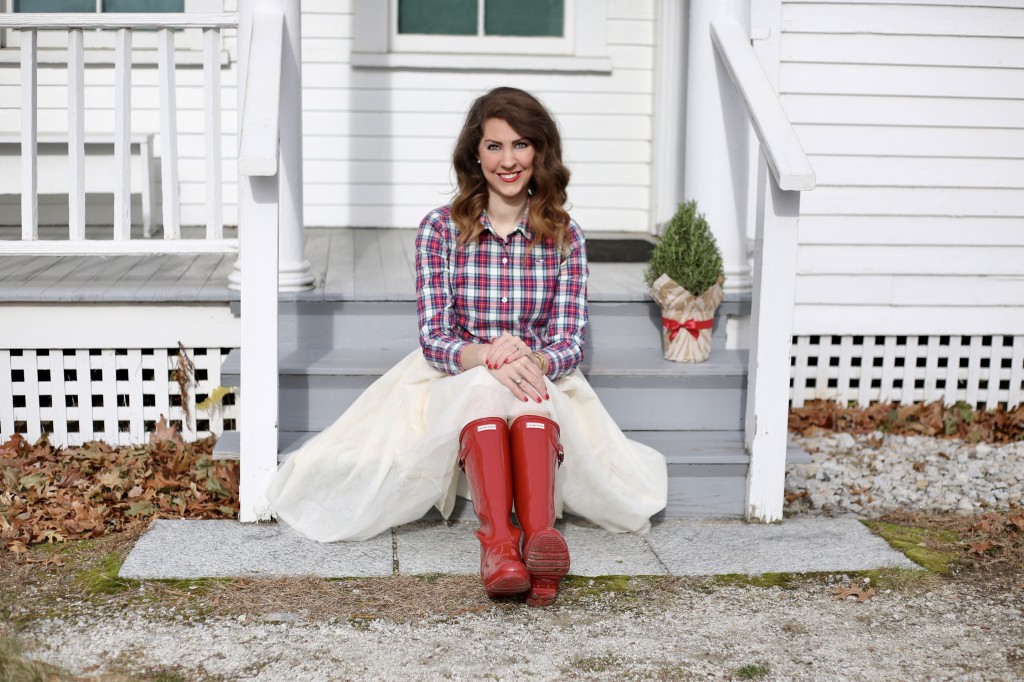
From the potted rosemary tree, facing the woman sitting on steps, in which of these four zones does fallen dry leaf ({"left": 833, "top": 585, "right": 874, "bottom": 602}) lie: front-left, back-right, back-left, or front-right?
front-left

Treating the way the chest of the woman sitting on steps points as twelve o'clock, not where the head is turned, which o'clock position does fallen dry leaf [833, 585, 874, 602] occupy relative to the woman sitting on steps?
The fallen dry leaf is roughly at 10 o'clock from the woman sitting on steps.

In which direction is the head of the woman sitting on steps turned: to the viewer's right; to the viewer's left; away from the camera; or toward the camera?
toward the camera

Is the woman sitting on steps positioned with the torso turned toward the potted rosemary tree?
no

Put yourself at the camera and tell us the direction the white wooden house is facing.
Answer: facing the viewer

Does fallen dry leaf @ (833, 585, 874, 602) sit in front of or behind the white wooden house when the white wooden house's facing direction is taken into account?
in front

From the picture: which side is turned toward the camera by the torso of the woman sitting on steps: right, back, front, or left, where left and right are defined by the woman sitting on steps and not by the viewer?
front
